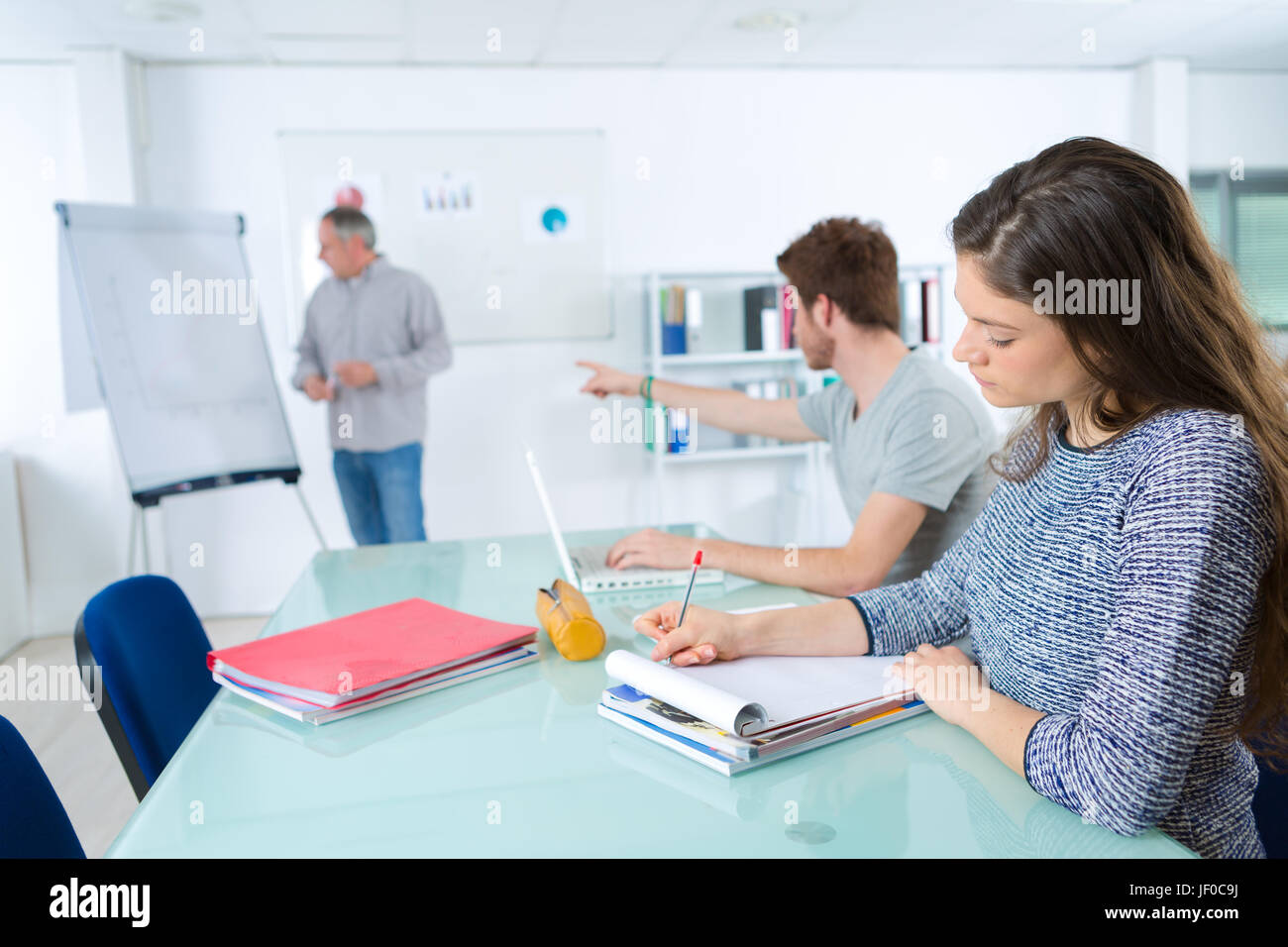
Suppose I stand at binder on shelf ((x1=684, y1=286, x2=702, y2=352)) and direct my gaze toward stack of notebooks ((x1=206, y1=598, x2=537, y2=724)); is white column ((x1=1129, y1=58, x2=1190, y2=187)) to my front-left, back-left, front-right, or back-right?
back-left

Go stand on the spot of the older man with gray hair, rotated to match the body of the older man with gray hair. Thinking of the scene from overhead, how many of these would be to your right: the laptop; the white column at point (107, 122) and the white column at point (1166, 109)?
1

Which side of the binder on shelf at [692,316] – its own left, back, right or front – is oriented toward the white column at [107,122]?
right

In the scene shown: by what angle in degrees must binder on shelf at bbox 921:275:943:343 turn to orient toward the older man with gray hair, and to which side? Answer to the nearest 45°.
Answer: approximately 45° to its right

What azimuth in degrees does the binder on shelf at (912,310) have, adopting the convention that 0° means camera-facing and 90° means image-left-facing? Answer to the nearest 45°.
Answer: approximately 0°

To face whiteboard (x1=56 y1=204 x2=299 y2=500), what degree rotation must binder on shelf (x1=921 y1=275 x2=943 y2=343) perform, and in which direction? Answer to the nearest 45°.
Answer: approximately 45° to its right

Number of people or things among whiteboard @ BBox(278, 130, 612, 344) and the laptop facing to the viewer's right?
1

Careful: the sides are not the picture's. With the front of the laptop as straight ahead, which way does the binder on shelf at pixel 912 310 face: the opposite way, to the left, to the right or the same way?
to the right

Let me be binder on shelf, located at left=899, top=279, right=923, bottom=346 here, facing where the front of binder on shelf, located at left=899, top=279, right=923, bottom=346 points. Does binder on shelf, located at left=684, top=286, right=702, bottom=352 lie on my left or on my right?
on my right

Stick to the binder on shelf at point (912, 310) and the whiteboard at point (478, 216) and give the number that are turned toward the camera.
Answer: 2

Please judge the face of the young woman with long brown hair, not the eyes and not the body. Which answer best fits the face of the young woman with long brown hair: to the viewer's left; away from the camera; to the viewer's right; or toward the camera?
to the viewer's left

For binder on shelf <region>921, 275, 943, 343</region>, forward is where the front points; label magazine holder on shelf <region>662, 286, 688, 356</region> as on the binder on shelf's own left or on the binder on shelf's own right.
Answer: on the binder on shelf's own right

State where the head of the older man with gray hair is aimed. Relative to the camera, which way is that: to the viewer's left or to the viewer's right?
to the viewer's left

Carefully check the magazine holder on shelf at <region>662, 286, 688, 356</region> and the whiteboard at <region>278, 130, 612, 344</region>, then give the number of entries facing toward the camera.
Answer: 2
